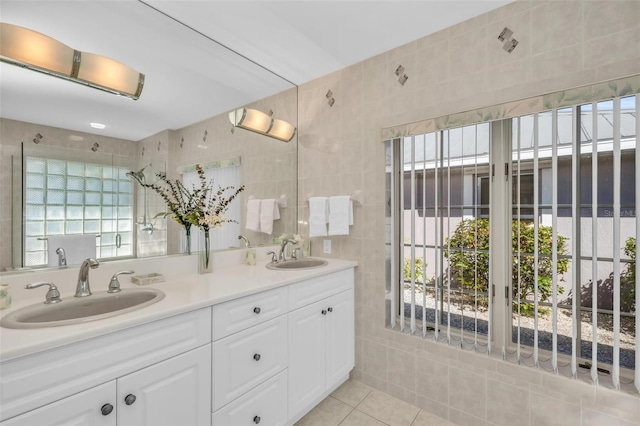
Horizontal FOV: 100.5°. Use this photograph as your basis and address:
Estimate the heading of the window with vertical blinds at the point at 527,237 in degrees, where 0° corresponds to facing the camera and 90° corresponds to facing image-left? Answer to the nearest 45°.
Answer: approximately 45°

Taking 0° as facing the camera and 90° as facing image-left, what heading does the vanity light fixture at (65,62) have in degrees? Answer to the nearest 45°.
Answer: approximately 315°

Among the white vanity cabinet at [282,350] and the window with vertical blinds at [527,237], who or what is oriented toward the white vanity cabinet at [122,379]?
the window with vertical blinds

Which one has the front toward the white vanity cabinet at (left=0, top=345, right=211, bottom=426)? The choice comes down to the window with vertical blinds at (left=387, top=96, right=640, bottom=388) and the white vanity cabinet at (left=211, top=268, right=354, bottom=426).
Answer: the window with vertical blinds

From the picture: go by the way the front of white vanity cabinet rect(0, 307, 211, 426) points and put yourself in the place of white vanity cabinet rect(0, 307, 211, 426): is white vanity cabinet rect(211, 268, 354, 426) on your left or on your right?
on your left

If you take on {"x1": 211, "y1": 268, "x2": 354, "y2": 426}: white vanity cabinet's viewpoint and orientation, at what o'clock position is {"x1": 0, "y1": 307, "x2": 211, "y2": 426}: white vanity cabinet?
{"x1": 0, "y1": 307, "x2": 211, "y2": 426}: white vanity cabinet is roughly at 3 o'clock from {"x1": 211, "y1": 268, "x2": 354, "y2": 426}: white vanity cabinet.

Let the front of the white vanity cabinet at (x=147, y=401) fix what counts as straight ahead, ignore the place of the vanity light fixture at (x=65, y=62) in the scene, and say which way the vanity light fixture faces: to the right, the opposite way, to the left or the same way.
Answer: the same way

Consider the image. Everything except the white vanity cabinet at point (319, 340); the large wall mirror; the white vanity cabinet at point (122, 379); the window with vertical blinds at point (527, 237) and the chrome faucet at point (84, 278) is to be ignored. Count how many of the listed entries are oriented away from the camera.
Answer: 0

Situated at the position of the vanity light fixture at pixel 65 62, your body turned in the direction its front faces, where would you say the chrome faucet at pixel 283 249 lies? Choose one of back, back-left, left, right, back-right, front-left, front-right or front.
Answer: front-left

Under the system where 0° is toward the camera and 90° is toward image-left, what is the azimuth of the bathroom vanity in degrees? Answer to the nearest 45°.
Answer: approximately 315°

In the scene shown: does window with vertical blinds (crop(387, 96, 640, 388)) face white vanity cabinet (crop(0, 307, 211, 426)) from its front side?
yes

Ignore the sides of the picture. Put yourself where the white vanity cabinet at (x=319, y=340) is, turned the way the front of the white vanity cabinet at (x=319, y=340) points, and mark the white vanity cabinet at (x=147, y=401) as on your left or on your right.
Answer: on your right

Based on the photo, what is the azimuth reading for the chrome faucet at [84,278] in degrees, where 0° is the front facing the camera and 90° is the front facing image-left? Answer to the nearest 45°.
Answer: approximately 315°
